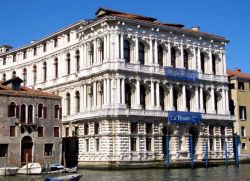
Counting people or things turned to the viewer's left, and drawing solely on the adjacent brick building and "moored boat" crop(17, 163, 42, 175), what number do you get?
1

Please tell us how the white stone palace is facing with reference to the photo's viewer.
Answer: facing the viewer and to the right of the viewer

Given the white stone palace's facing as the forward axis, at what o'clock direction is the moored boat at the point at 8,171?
The moored boat is roughly at 3 o'clock from the white stone palace.

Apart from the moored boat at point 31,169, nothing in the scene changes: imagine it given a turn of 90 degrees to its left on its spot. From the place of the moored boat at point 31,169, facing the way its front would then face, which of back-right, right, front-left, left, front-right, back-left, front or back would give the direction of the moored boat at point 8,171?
right

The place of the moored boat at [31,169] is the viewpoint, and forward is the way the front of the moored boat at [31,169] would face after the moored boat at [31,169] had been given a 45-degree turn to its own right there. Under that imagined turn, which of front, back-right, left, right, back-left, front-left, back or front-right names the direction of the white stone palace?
right

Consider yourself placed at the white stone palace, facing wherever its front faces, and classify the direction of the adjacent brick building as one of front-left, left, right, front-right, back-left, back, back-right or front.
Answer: right

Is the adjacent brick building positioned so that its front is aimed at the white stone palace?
no

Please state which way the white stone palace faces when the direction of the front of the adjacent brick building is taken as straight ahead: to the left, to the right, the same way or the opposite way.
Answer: the same way

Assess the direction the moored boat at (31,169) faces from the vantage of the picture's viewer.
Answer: facing to the left of the viewer
